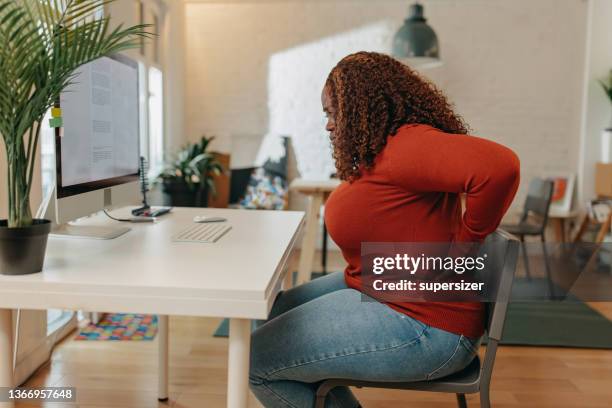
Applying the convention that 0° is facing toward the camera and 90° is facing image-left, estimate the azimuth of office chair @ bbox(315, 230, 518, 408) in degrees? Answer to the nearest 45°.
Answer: approximately 90°

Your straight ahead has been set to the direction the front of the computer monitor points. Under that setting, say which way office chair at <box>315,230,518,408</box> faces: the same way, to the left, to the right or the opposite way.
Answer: the opposite way

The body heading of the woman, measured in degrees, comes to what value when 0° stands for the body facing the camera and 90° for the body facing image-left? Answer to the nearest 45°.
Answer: approximately 90°

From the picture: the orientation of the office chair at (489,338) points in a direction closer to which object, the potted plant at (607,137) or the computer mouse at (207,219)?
the computer mouse

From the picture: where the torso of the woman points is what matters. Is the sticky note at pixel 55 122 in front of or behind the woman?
in front

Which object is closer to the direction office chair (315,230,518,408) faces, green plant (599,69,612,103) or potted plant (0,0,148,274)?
the potted plant

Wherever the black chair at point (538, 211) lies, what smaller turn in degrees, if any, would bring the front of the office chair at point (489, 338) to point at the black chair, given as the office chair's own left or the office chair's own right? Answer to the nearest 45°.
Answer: approximately 90° to the office chair's own right

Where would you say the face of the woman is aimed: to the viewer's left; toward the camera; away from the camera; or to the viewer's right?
to the viewer's left

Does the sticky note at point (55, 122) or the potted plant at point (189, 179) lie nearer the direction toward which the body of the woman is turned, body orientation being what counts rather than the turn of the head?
the sticky note

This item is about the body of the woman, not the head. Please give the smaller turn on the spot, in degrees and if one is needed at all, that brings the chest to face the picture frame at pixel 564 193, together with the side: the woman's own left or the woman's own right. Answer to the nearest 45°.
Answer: approximately 90° to the woman's own right

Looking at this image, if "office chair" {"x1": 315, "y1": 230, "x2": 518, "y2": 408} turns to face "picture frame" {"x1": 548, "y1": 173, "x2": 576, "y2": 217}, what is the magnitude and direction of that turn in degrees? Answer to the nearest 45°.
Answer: approximately 90° to its right

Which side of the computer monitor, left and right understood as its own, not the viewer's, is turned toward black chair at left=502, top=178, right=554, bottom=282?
left

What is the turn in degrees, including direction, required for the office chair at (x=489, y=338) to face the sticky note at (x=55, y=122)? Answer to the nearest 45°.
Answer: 0° — it already faces it
